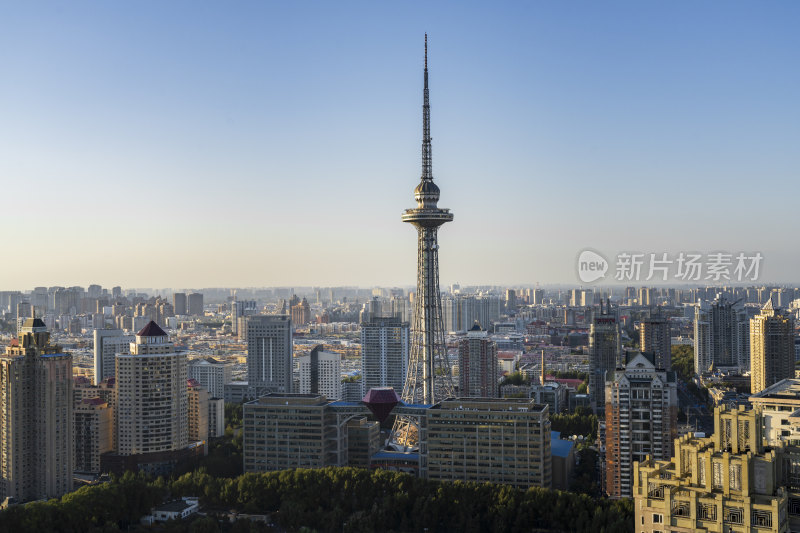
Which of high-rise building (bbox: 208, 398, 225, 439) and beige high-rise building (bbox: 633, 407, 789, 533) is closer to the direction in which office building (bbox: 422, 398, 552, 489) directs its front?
the beige high-rise building

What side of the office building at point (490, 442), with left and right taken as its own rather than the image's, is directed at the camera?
front

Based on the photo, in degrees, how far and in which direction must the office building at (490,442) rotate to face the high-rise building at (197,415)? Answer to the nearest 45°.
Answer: approximately 135° to its right

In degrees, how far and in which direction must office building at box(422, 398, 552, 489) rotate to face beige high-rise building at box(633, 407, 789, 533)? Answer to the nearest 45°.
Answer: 0° — it already faces it

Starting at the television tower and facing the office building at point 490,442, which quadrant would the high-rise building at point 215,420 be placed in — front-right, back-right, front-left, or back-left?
back-right

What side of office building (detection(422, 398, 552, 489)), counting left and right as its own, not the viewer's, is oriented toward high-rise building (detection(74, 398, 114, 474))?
right

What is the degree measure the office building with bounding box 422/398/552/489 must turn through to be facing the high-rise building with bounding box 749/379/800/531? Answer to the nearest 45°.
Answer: approximately 45° to its left

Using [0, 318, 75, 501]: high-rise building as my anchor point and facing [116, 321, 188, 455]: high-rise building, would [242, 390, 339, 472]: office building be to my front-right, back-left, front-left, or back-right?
front-right

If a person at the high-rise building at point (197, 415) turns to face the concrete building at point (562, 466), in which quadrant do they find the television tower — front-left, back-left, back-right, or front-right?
front-left

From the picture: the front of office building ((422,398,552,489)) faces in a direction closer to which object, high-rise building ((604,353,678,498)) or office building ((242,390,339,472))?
the high-rise building

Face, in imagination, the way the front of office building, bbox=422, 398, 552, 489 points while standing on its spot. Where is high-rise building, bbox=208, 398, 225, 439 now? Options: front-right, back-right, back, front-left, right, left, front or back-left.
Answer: back-right

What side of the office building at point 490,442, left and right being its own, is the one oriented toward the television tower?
back

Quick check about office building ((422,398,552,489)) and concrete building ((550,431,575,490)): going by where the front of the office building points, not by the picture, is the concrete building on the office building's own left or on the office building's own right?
on the office building's own left
